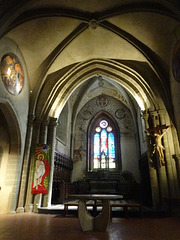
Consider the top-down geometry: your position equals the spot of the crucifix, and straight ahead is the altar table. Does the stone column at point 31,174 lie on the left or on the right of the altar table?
right

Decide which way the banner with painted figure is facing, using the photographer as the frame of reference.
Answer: facing the viewer

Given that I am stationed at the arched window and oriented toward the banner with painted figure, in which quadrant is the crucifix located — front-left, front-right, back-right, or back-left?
front-left

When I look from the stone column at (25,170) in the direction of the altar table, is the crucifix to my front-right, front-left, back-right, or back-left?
front-left

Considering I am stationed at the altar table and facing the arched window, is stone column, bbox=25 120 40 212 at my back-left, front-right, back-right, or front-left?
front-left

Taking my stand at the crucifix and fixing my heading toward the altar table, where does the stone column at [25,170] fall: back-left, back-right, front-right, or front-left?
front-right

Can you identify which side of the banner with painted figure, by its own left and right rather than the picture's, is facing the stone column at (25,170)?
right

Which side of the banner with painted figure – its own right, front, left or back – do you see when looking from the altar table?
front

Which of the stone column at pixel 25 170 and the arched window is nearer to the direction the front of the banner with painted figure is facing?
the stone column

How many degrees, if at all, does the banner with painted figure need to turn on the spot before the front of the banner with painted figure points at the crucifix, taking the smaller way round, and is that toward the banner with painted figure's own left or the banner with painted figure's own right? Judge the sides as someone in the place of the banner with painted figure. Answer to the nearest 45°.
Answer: approximately 45° to the banner with painted figure's own left

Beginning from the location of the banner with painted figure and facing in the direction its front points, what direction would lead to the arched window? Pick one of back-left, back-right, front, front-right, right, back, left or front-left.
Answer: back-left
